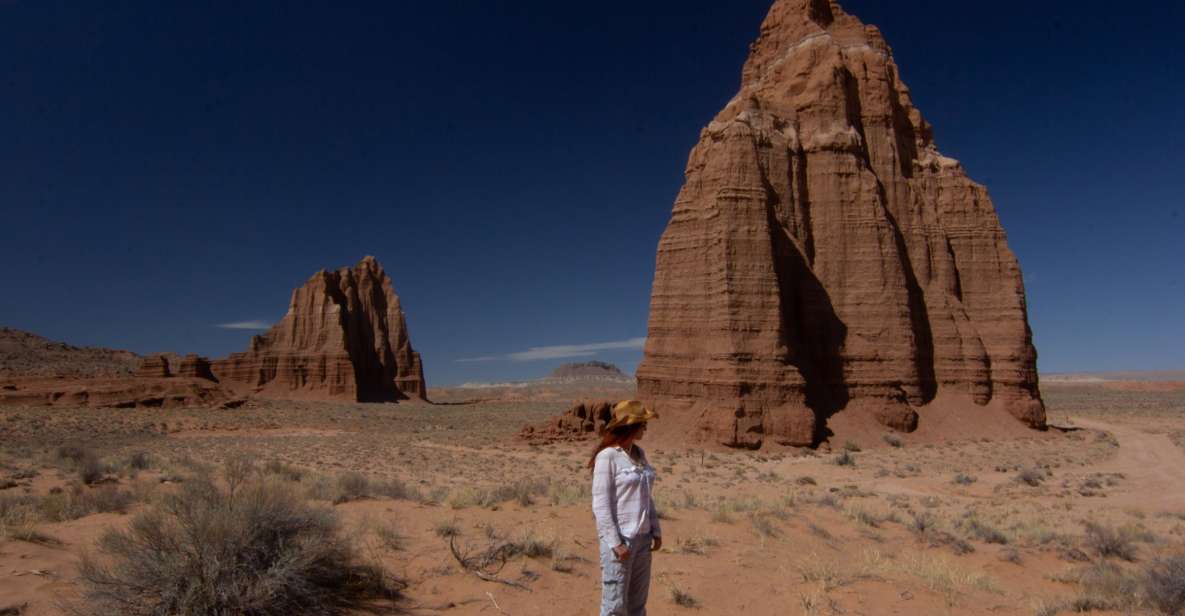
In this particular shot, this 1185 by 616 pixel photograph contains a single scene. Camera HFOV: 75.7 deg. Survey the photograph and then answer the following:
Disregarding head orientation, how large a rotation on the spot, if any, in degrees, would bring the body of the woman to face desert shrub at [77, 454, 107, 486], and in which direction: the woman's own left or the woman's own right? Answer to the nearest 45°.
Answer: approximately 180°

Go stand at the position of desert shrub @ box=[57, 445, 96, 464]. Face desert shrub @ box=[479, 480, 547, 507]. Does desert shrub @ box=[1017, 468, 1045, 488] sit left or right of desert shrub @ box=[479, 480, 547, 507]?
left

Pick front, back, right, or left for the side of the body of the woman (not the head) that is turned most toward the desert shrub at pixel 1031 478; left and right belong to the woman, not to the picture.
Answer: left

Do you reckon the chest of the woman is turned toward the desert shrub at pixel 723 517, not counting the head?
no

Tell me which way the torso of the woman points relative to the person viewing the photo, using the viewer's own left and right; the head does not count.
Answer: facing the viewer and to the right of the viewer

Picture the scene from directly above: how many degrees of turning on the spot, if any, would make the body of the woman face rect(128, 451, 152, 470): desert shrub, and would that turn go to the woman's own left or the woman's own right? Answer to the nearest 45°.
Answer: approximately 180°

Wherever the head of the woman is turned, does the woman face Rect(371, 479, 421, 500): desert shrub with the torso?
no

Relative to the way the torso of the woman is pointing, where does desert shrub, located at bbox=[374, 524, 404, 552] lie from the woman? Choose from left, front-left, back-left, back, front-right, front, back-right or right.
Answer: back

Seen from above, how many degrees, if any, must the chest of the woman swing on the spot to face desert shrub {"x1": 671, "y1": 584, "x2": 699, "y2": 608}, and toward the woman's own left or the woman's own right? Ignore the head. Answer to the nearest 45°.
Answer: approximately 135° to the woman's own left

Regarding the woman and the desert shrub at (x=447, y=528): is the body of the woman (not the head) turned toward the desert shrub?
no
